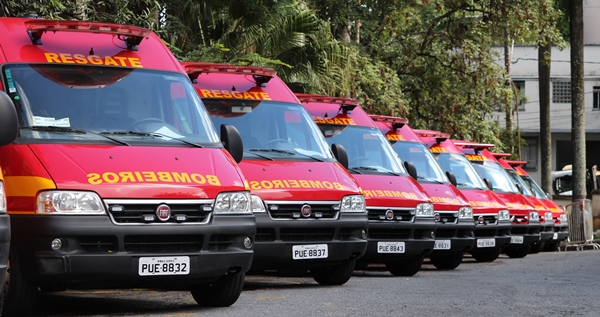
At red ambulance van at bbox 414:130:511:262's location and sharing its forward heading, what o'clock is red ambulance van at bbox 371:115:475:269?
red ambulance van at bbox 371:115:475:269 is roughly at 2 o'clock from red ambulance van at bbox 414:130:511:262.

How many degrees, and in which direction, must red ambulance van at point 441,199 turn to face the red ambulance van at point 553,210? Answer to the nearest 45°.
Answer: approximately 135° to its left

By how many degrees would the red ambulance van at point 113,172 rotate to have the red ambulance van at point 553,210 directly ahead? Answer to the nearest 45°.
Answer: approximately 90° to its left

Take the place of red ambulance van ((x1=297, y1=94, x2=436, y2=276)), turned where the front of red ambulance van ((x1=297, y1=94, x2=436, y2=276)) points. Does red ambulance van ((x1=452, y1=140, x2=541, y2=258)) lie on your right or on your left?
on your left

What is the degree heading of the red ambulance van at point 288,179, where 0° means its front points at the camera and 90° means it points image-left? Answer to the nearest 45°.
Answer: approximately 315°

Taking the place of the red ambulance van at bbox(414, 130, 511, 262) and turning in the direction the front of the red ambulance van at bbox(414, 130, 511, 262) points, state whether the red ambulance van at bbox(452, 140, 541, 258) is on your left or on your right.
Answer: on your left

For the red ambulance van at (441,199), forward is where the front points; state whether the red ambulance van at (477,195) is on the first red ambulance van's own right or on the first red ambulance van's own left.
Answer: on the first red ambulance van's own left

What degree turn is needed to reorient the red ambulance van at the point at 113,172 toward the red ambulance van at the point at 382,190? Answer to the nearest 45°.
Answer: approximately 90° to its left

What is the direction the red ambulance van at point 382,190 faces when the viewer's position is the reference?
facing the viewer and to the right of the viewer
